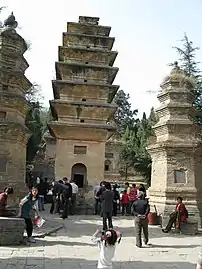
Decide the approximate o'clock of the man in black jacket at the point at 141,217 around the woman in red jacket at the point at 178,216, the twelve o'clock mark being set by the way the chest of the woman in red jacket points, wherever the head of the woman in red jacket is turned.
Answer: The man in black jacket is roughly at 11 o'clock from the woman in red jacket.

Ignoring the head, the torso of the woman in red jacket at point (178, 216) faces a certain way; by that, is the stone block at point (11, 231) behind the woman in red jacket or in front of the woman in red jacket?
in front

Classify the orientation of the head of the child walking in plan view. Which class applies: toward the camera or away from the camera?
away from the camera

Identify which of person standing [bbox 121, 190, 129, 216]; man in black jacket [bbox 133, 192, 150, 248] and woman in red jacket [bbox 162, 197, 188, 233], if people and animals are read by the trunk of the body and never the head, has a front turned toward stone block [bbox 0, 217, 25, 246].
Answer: the woman in red jacket

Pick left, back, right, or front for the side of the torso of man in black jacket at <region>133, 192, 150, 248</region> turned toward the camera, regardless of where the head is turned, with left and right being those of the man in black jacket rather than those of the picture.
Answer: back

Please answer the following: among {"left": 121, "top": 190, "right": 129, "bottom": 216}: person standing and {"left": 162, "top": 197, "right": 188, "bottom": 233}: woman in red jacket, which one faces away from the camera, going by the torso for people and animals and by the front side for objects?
the person standing

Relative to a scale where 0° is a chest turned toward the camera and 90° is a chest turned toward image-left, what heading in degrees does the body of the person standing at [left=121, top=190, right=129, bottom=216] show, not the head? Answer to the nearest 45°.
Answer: approximately 180°

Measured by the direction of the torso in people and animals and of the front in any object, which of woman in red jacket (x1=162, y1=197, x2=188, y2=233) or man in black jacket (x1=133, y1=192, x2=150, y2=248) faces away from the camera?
the man in black jacket

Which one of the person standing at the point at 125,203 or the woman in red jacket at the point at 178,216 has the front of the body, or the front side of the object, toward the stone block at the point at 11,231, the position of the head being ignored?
the woman in red jacket

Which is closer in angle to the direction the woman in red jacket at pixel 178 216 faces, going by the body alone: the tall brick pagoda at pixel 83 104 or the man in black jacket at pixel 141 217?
the man in black jacket

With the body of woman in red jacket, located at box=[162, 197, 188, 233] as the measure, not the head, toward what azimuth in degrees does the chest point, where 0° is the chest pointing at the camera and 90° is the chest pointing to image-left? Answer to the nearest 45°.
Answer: approximately 45°
